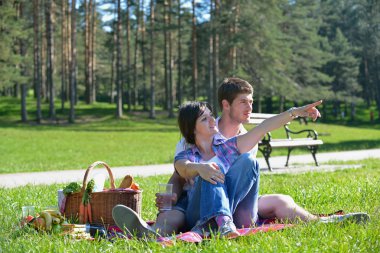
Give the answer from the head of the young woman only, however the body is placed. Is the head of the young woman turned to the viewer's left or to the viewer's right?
to the viewer's right

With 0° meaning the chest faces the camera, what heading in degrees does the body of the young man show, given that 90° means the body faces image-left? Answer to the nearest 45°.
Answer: approximately 315°
